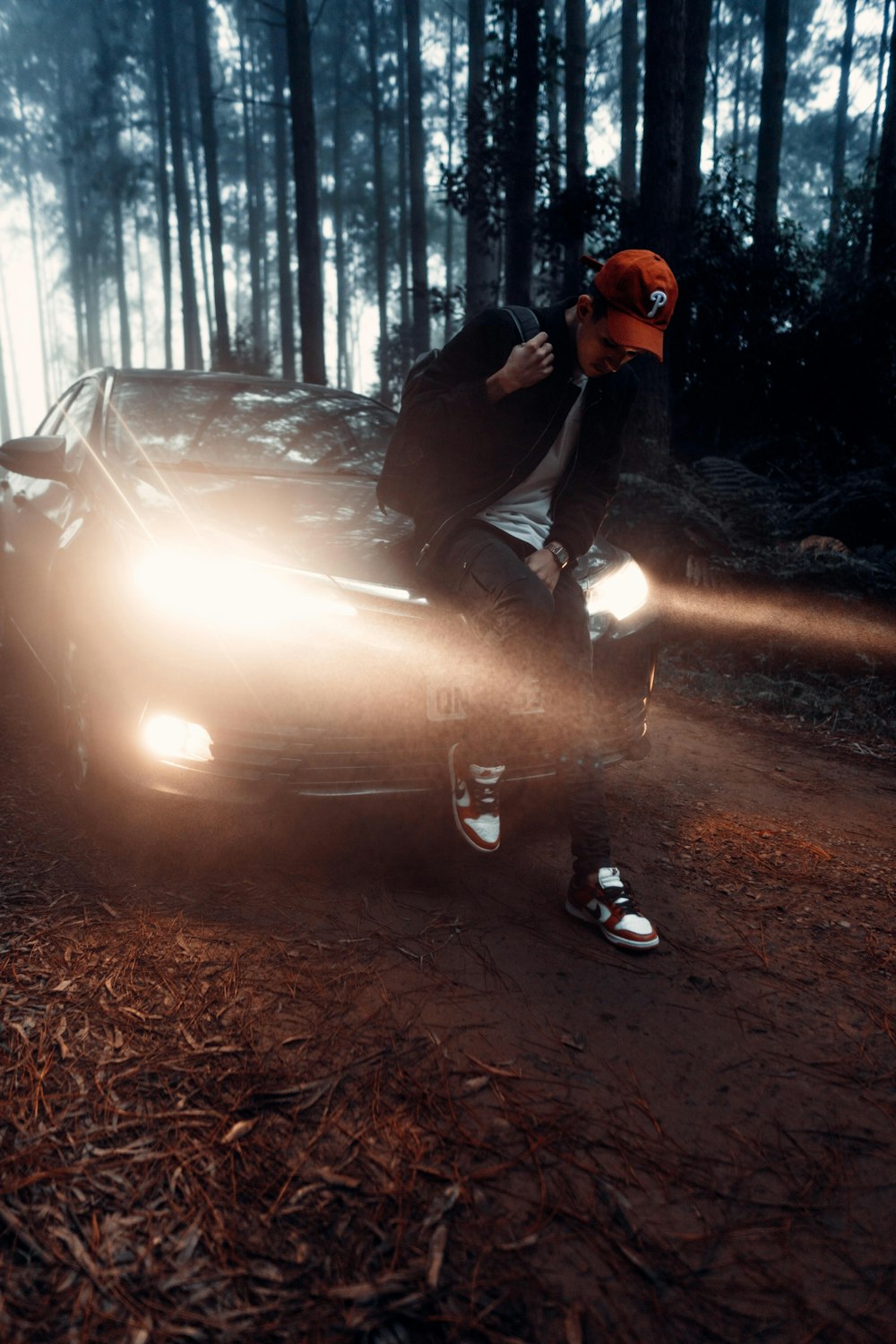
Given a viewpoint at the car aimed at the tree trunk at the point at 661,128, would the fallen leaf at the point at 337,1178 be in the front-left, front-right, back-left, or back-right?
back-right

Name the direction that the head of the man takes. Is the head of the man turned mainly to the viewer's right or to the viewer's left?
to the viewer's right

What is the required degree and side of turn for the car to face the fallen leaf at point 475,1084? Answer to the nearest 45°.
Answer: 0° — it already faces it

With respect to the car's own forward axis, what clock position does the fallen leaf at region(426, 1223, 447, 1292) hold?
The fallen leaf is roughly at 1 o'clock from the car.

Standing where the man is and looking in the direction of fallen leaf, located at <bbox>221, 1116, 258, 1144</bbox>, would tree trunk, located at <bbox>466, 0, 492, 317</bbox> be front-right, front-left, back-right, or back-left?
back-right

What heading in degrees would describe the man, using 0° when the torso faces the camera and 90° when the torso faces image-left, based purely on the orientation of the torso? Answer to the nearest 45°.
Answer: approximately 315°
